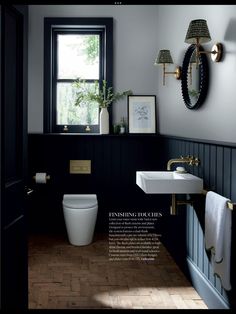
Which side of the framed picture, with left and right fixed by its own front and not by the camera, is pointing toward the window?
right

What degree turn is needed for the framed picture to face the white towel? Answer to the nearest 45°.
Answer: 0° — it already faces it

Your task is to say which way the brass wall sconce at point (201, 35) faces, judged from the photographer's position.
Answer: facing the viewer and to the left of the viewer

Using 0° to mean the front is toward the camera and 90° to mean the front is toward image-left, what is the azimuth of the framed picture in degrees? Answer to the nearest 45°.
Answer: approximately 0°

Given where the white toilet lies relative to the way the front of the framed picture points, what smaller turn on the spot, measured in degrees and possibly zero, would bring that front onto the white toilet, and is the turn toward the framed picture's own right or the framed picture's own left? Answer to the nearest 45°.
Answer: approximately 45° to the framed picture's own right

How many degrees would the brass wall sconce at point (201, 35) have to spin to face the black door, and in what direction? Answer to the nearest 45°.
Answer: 0° — it already faces it

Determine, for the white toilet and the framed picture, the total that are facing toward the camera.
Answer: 2

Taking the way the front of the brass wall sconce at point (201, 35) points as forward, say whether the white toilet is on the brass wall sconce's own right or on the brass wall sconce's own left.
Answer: on the brass wall sconce's own right

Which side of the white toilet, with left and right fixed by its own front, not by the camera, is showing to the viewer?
front
